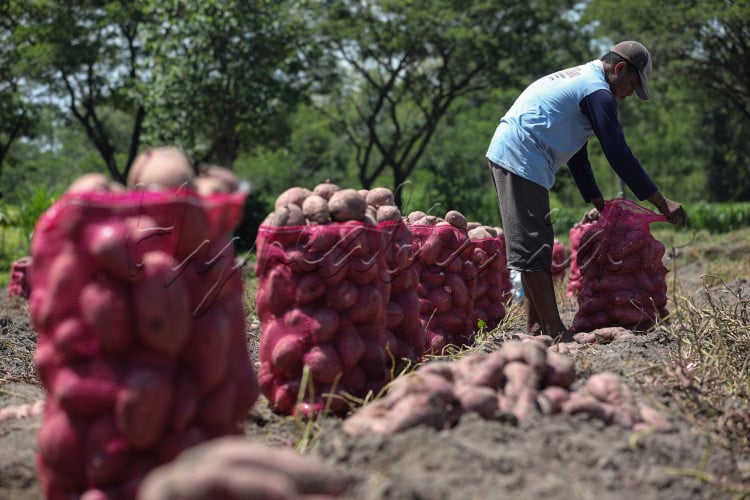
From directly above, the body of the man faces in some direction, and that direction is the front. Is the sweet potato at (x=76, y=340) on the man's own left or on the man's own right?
on the man's own right

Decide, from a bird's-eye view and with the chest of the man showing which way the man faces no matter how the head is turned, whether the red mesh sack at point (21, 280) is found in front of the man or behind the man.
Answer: behind

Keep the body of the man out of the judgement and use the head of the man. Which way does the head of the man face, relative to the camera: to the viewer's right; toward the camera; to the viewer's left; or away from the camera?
to the viewer's right

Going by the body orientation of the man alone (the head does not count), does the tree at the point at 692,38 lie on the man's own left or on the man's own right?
on the man's own left

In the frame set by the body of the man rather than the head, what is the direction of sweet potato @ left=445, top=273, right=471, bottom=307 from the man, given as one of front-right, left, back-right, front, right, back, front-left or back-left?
back-right

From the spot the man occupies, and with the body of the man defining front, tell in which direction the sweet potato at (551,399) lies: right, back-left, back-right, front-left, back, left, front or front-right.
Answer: right

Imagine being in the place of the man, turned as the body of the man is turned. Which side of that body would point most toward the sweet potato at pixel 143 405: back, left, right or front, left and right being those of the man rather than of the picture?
right

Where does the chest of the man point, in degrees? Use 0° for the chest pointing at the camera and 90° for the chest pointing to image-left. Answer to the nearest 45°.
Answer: approximately 270°
